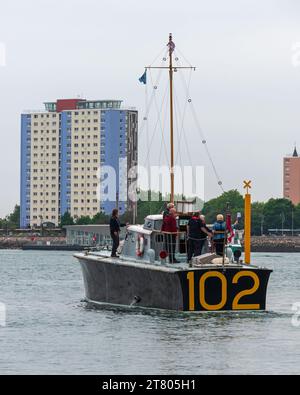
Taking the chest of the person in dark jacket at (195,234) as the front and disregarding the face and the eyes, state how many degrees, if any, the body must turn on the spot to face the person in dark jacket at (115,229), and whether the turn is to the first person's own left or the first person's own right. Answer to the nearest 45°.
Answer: approximately 90° to the first person's own left
